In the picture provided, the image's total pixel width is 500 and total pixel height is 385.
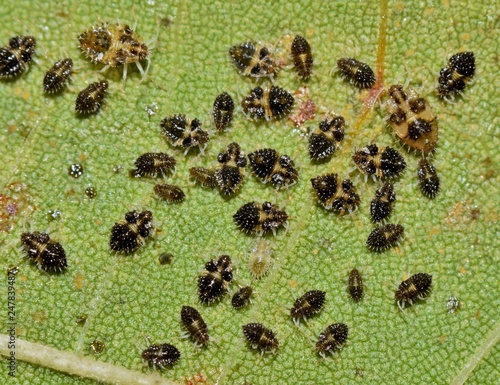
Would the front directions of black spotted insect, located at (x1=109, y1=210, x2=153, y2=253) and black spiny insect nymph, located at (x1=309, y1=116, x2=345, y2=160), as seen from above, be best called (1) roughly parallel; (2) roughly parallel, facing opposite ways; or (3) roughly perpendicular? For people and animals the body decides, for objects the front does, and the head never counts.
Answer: roughly parallel

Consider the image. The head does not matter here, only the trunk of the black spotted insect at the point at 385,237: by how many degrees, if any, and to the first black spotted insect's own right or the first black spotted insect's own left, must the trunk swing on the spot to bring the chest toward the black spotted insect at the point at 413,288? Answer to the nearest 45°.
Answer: approximately 45° to the first black spotted insect's own right

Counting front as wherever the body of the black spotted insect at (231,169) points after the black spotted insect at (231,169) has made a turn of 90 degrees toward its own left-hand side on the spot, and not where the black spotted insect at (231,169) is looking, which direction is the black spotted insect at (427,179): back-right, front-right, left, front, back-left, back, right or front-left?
back

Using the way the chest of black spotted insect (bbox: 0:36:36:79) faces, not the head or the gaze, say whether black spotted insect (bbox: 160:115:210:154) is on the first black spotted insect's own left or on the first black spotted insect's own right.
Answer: on the first black spotted insect's own right

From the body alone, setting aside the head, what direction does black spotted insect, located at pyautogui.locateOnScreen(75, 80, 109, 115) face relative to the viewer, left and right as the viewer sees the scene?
facing away from the viewer and to the right of the viewer

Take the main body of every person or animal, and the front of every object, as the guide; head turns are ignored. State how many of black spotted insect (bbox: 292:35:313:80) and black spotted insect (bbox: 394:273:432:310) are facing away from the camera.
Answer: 0

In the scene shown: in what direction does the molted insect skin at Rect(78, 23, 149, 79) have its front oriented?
to the viewer's right

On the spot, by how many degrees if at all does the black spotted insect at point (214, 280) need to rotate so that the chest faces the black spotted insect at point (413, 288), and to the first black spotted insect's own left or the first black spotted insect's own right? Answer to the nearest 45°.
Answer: approximately 45° to the first black spotted insect's own right

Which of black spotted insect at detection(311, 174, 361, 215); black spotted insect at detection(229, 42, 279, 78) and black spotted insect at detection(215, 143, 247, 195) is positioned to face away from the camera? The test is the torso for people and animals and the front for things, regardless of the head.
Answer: black spotted insect at detection(215, 143, 247, 195)

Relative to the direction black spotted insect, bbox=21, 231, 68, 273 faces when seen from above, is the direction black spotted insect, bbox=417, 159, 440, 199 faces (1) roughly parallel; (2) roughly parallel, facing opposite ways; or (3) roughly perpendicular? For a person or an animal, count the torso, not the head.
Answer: roughly perpendicular

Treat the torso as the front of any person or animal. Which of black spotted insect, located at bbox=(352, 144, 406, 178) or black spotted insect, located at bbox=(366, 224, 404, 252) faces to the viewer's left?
black spotted insect, located at bbox=(352, 144, 406, 178)
